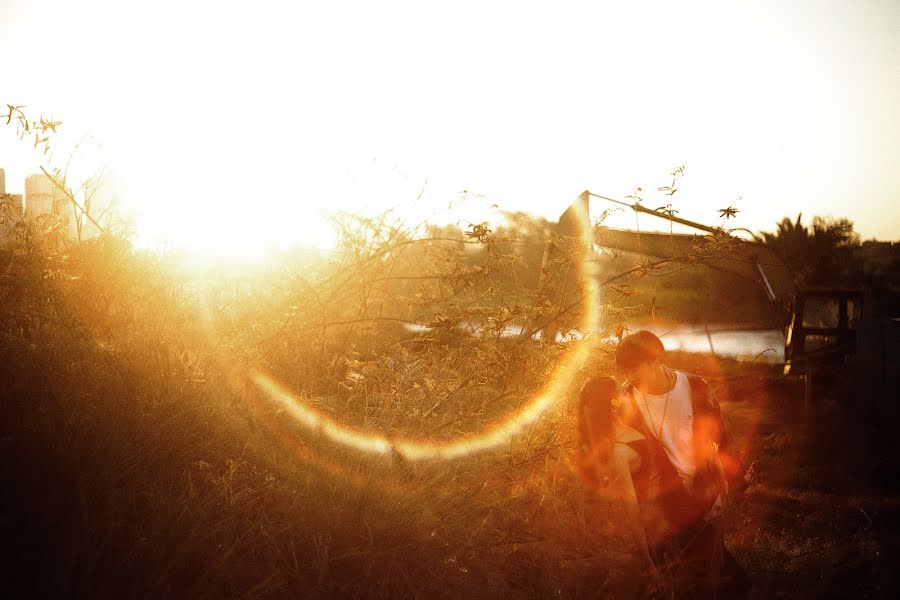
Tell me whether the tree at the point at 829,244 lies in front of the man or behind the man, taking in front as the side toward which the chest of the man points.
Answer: behind

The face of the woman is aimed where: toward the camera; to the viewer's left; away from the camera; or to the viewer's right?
to the viewer's right

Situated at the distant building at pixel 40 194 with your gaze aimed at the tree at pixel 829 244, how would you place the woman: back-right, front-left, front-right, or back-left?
front-right

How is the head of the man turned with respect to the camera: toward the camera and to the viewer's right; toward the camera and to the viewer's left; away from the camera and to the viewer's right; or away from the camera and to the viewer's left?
toward the camera and to the viewer's left

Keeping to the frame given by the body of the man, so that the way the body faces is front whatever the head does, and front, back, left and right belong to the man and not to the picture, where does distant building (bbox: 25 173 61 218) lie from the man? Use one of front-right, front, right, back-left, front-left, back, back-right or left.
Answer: front-right

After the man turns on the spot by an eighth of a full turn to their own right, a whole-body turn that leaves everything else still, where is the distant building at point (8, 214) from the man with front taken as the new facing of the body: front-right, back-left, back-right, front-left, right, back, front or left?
front

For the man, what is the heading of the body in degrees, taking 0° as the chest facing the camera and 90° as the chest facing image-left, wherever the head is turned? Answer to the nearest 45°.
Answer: approximately 45°
